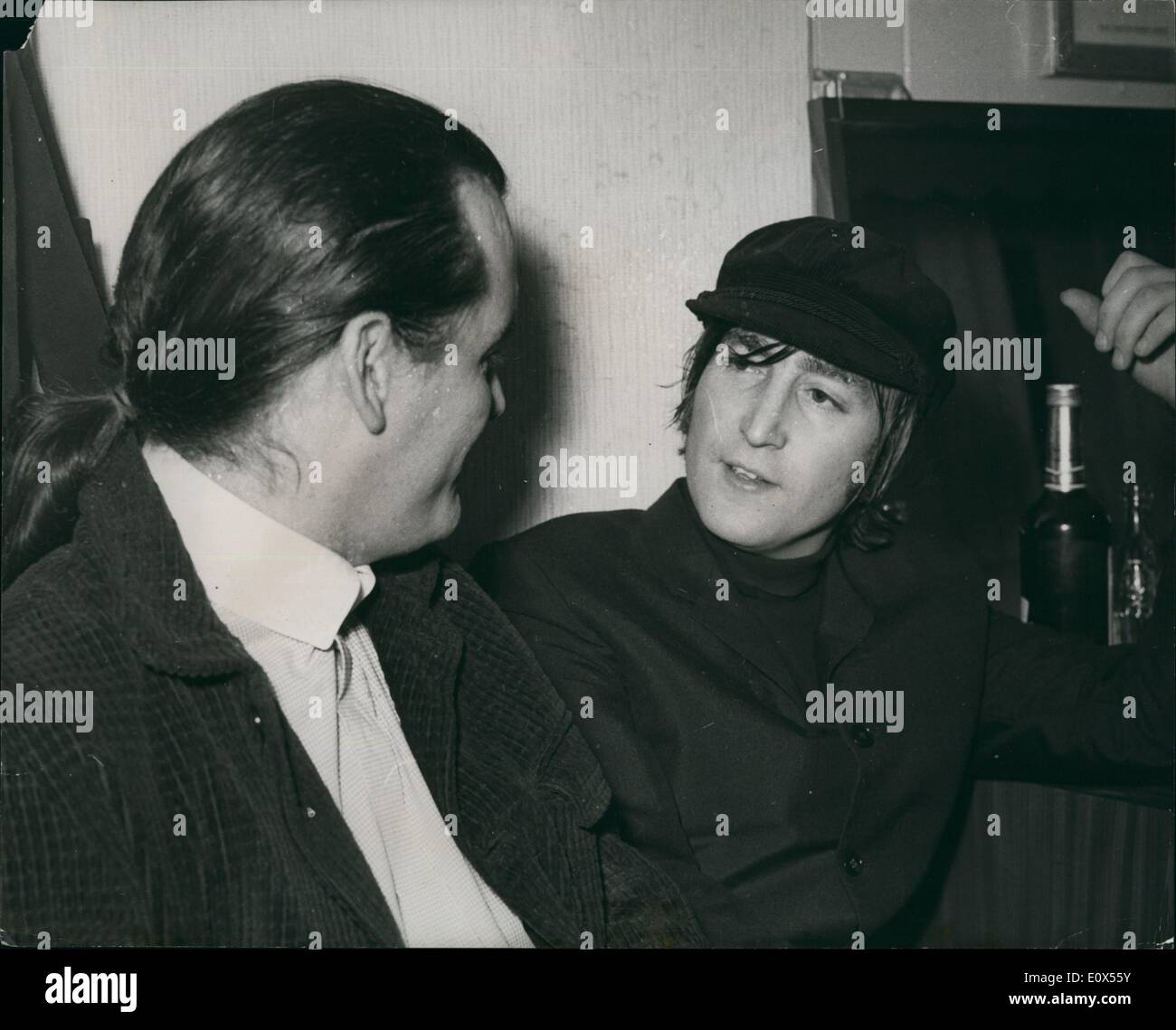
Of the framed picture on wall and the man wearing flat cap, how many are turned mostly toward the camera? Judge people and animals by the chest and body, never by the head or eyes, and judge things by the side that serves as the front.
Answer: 2

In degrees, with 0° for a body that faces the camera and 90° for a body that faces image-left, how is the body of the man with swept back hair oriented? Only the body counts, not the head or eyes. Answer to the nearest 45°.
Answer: approximately 315°

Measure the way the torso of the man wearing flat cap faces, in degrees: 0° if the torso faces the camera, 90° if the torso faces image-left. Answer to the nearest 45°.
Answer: approximately 0°

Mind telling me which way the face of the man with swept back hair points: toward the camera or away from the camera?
away from the camera
